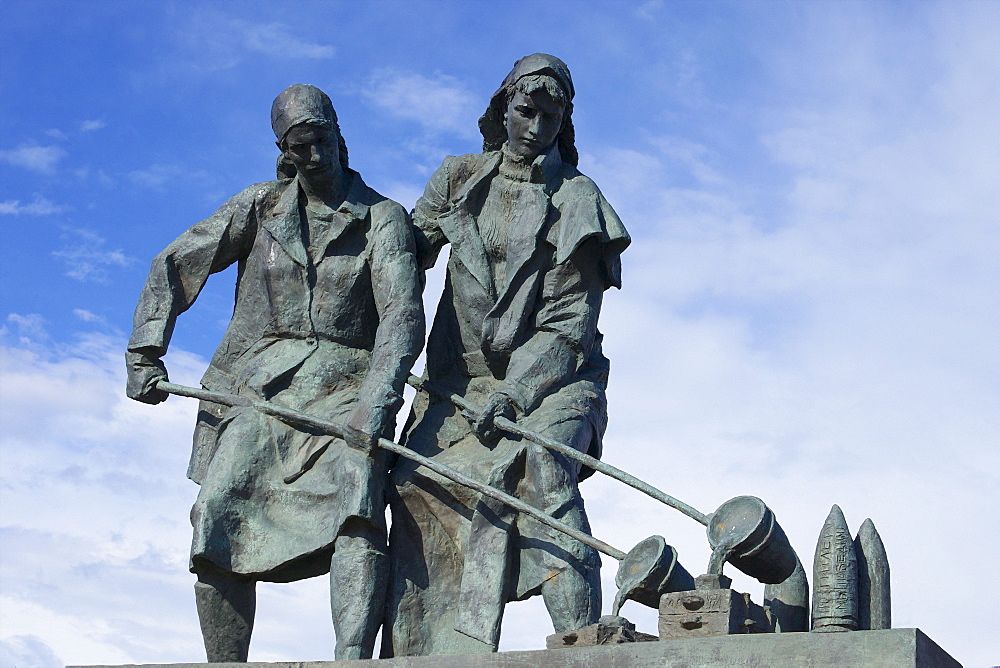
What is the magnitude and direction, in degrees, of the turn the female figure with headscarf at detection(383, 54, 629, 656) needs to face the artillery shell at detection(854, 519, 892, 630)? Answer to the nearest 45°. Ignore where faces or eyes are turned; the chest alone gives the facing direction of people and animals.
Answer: approximately 45° to its left

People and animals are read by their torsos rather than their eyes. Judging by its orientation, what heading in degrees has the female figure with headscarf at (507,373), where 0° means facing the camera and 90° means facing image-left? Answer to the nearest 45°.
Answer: approximately 0°

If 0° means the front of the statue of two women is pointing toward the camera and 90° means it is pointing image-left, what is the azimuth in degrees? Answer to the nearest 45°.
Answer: approximately 0°

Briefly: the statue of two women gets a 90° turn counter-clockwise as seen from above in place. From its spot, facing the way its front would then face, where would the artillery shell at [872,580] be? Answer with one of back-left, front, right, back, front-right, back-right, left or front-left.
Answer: front-right
